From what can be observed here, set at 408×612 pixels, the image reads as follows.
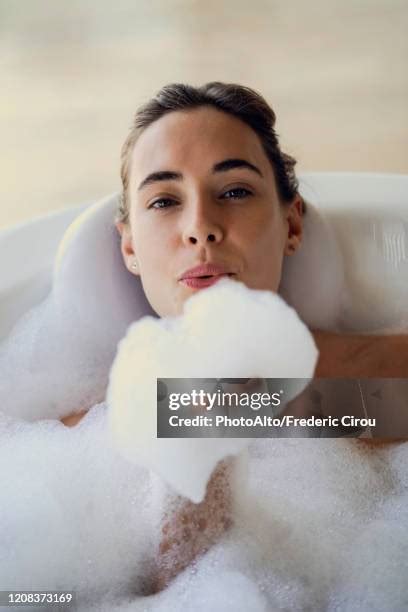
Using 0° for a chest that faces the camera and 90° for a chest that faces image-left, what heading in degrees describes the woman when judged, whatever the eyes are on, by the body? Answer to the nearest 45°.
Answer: approximately 0°
